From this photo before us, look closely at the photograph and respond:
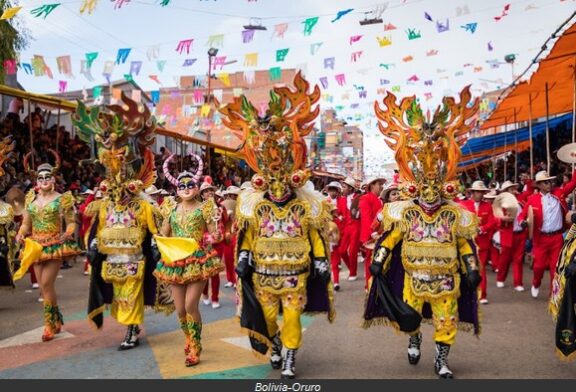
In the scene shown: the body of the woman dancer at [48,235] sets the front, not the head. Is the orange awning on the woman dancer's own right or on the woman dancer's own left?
on the woman dancer's own left

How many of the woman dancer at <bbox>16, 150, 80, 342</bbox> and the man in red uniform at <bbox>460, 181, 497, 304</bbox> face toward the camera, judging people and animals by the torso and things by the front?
2

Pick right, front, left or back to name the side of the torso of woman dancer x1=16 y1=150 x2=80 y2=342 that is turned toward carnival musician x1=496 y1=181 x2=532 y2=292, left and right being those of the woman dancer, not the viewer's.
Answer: left

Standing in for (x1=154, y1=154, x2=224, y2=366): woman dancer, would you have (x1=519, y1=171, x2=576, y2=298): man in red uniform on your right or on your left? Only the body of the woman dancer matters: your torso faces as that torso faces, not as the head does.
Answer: on your left

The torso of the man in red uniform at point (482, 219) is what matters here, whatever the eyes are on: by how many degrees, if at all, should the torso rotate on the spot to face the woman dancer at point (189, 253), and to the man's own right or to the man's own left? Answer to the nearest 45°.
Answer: approximately 45° to the man's own right

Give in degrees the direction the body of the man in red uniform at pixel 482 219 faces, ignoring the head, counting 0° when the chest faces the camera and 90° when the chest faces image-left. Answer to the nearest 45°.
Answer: approximately 0°

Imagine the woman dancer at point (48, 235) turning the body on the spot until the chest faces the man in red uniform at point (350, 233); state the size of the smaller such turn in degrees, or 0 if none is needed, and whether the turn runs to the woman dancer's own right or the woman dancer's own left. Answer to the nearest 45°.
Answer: approximately 90° to the woman dancer's own left

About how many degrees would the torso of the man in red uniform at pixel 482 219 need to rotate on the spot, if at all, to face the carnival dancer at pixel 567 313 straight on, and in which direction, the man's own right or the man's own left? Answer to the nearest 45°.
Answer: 0° — they already face them

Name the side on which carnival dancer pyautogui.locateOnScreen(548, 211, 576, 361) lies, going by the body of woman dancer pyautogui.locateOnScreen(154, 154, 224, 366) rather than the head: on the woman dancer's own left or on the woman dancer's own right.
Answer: on the woman dancer's own left

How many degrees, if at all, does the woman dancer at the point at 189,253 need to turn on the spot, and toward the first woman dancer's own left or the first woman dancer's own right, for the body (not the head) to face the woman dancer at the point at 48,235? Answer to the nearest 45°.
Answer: approximately 135° to the first woman dancer's own right

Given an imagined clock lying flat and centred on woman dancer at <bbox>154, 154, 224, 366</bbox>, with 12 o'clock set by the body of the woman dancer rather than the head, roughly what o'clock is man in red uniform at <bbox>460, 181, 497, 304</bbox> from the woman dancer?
The man in red uniform is roughly at 8 o'clock from the woman dancer.

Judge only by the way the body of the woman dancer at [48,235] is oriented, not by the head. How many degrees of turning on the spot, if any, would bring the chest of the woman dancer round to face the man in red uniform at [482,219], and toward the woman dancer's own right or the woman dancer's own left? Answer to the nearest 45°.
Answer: approximately 90° to the woman dancer's own left
